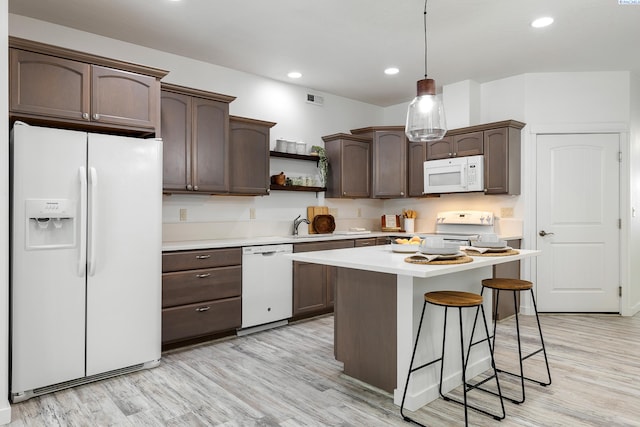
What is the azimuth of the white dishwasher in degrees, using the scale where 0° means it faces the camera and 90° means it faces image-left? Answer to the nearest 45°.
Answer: approximately 315°

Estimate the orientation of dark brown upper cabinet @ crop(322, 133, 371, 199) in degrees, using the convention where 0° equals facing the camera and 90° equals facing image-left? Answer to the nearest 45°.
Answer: approximately 315°

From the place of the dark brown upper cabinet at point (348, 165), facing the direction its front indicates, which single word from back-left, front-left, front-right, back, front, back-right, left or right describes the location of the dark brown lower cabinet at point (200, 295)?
right

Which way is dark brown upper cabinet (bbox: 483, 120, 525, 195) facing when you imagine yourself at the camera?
facing the viewer and to the left of the viewer

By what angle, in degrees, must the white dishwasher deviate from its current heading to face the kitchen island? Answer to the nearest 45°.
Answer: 0° — it already faces it

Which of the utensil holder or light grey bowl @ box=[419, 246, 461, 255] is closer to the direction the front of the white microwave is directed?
the light grey bowl

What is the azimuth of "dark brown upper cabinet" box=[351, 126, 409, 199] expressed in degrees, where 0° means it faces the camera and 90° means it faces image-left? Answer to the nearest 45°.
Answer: approximately 0°

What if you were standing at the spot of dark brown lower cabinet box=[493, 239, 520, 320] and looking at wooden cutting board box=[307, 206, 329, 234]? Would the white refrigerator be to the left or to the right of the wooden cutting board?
left

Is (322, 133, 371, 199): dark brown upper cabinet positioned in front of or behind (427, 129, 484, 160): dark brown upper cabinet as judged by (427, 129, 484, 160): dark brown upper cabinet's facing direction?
in front

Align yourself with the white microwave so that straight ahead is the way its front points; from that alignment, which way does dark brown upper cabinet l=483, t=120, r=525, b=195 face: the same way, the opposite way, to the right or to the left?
the same way

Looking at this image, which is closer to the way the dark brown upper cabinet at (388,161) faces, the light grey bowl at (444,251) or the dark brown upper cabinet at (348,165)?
the light grey bowl

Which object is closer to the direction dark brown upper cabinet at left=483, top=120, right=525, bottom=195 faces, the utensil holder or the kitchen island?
the kitchen island

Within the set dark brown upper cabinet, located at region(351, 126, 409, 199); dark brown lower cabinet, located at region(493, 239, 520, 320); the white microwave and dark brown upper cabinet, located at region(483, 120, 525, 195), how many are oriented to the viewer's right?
0
